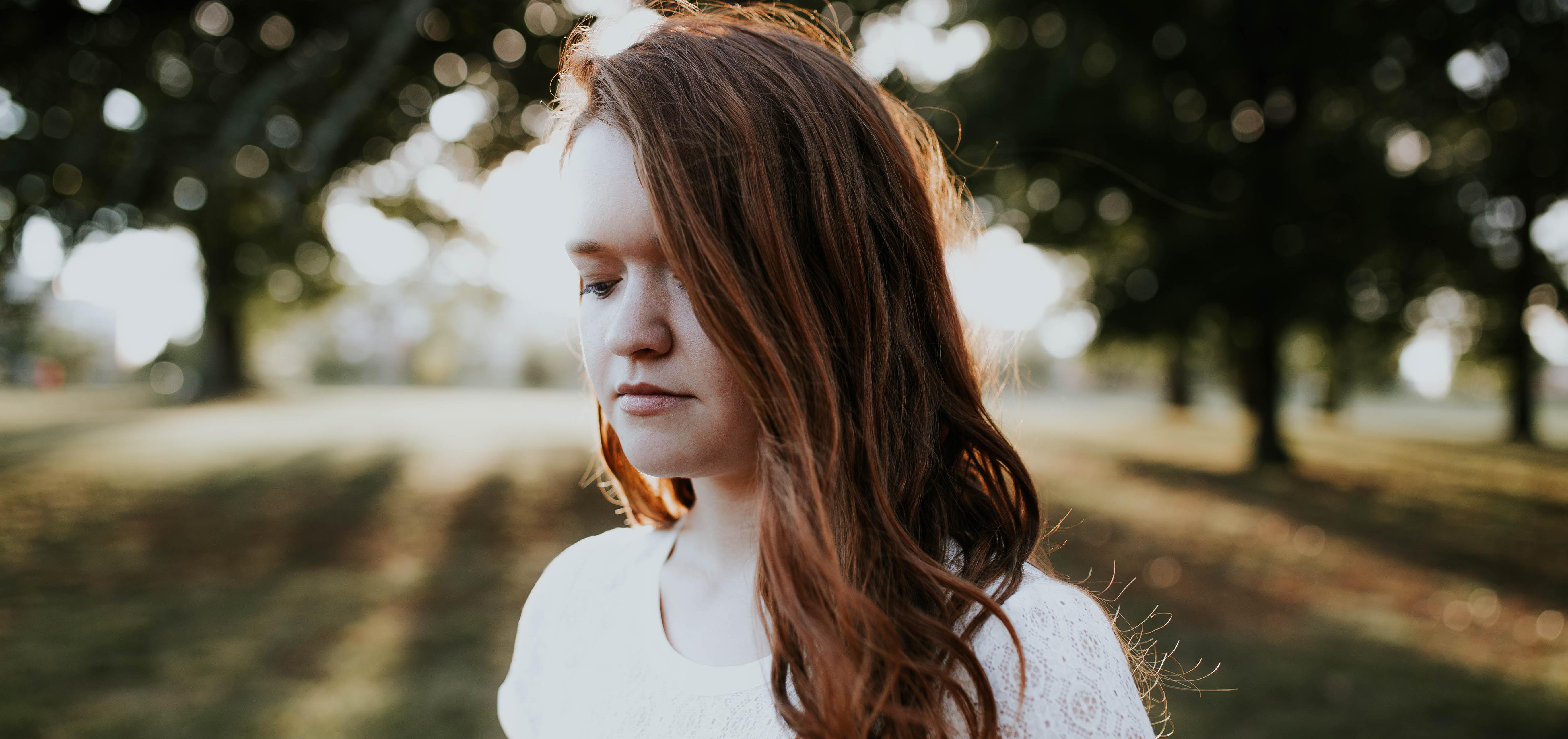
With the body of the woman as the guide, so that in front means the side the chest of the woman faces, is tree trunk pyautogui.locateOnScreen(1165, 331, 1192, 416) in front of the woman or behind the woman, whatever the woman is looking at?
behind

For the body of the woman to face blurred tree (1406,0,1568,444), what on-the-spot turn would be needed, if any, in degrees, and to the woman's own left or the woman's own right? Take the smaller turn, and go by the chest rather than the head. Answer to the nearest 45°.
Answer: approximately 180°

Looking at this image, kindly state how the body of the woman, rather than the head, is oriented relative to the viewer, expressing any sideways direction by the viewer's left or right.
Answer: facing the viewer and to the left of the viewer

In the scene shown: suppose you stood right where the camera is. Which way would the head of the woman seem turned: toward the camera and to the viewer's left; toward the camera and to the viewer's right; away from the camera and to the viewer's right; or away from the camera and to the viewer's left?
toward the camera and to the viewer's left
